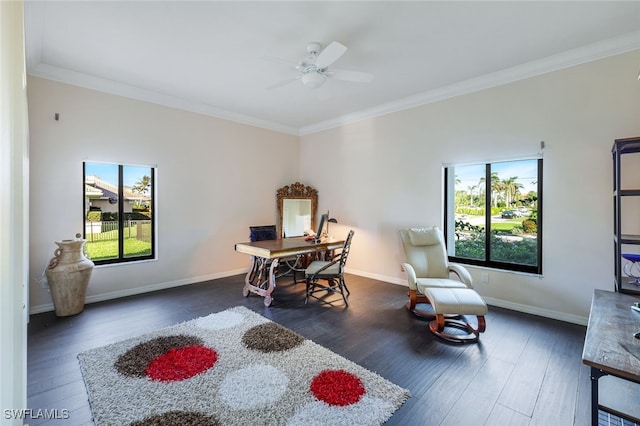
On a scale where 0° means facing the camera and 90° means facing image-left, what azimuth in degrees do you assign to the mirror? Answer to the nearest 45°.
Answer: approximately 0°

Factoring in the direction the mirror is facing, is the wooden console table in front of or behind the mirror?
in front

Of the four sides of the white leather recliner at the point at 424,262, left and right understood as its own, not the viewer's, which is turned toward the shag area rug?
right

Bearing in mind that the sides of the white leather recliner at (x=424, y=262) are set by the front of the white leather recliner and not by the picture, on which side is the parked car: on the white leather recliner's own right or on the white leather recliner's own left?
on the white leather recliner's own left

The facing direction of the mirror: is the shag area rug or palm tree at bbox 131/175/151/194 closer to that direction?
the shag area rug

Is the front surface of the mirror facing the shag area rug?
yes

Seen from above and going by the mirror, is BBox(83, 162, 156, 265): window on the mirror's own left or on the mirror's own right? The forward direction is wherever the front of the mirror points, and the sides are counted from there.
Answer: on the mirror's own right

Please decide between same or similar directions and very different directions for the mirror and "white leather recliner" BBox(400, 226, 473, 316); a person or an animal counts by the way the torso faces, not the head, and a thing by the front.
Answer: same or similar directions

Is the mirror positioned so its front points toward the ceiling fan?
yes

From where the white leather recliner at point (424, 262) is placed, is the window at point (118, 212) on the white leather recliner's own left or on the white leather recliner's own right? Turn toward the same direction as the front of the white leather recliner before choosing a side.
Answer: on the white leather recliner's own right

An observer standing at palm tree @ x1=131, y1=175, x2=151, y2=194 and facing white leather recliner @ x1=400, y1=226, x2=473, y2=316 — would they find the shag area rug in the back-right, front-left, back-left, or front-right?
front-right

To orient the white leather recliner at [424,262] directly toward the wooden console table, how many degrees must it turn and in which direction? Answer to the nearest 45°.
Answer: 0° — it already faces it

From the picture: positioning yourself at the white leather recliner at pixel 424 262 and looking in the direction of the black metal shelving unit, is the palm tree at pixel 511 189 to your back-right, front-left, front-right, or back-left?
front-left

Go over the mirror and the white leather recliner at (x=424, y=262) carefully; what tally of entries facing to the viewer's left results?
0

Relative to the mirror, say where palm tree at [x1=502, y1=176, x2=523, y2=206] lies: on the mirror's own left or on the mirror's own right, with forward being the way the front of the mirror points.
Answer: on the mirror's own left

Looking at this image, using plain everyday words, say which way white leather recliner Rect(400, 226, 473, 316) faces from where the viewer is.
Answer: facing the viewer and to the right of the viewer
